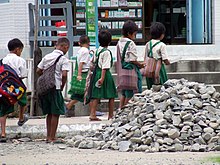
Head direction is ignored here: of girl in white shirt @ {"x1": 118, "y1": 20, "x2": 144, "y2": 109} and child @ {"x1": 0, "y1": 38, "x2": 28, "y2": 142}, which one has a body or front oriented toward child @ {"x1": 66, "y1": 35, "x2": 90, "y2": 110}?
child @ {"x1": 0, "y1": 38, "x2": 28, "y2": 142}

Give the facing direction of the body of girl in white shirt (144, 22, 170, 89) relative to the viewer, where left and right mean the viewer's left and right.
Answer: facing away from the viewer and to the right of the viewer

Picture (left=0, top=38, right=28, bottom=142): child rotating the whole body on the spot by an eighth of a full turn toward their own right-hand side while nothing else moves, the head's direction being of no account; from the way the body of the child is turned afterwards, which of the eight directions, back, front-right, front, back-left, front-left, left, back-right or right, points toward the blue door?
front-left

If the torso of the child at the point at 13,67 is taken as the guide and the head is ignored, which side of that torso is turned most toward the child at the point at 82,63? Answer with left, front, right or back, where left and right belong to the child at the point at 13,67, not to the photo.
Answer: front

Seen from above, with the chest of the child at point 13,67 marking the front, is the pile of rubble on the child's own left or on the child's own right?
on the child's own right

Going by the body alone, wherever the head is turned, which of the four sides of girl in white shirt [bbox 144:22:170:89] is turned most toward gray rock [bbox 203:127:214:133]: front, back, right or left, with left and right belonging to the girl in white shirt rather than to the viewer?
right

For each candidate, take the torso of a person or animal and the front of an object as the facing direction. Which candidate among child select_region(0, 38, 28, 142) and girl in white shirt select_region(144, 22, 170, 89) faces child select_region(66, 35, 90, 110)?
child select_region(0, 38, 28, 142)

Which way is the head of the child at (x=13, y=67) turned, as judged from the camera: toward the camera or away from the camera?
away from the camera

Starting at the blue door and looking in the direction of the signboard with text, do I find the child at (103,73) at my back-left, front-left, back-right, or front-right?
front-left

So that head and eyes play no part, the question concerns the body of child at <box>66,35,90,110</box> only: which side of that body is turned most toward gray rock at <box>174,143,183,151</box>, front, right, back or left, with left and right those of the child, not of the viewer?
right

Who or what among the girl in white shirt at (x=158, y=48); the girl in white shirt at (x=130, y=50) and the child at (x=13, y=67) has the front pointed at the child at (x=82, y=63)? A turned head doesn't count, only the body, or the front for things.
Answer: the child at (x=13, y=67)
